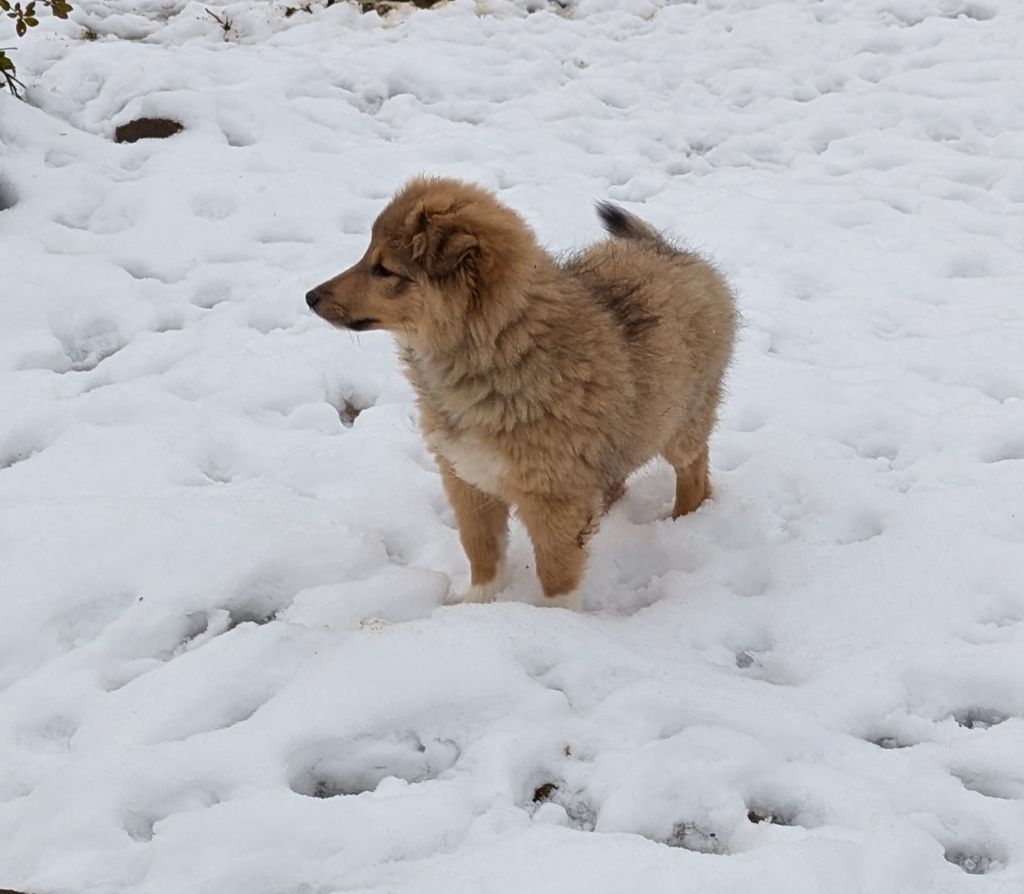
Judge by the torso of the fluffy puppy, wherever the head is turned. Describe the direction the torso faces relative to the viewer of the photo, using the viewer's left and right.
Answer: facing the viewer and to the left of the viewer
